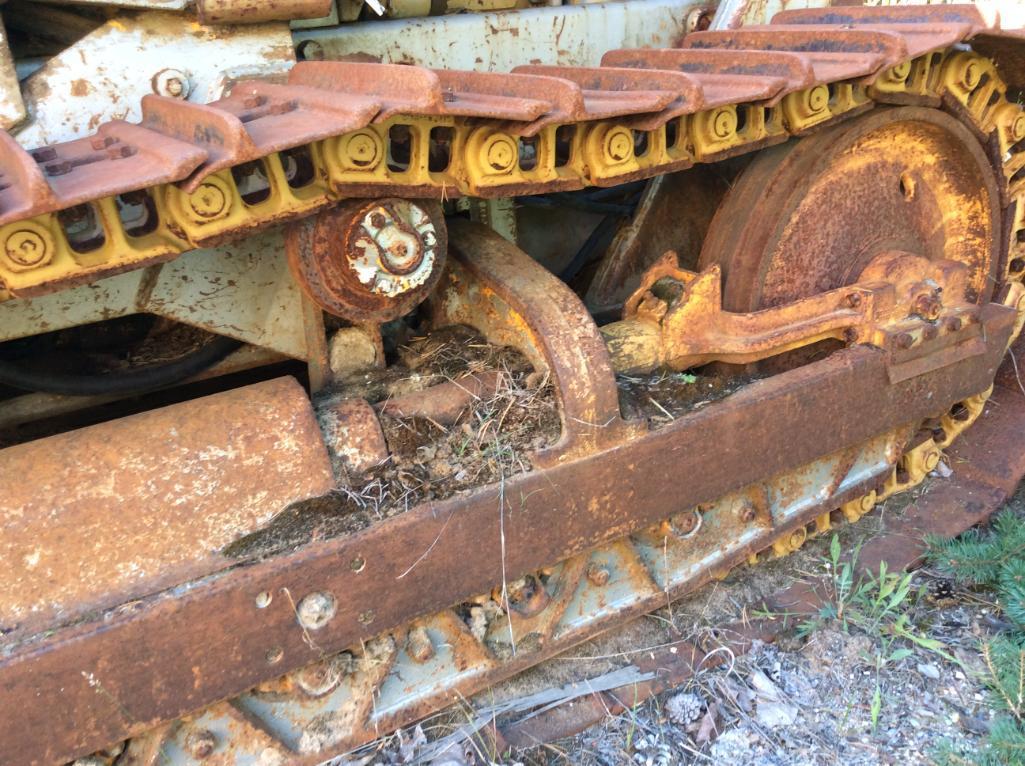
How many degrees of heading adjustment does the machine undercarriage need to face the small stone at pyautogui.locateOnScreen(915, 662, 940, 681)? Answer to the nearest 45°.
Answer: approximately 45° to its right

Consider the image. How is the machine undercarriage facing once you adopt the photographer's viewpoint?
facing away from the viewer and to the right of the viewer
